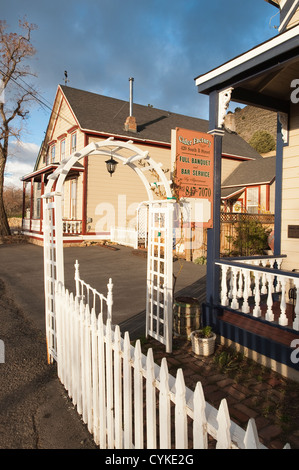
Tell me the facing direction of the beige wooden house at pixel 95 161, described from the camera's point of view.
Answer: facing the viewer and to the left of the viewer

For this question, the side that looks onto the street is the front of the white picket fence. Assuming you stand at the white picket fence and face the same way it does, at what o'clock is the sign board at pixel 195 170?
The sign board is roughly at 5 o'clock from the white picket fence.

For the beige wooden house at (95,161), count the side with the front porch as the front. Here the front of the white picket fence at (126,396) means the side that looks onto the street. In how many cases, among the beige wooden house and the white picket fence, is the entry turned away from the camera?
0

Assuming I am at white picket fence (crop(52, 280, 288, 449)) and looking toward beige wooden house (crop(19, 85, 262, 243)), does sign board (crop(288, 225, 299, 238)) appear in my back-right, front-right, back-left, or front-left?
front-right

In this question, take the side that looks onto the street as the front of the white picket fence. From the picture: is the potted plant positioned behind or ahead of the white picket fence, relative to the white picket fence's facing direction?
behind

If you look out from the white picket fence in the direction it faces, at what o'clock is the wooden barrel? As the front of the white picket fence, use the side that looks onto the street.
The wooden barrel is roughly at 5 o'clock from the white picket fence.

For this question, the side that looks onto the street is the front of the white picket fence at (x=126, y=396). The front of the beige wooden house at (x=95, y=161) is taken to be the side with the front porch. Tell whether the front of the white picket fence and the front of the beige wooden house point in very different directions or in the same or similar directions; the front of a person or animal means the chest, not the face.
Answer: same or similar directions

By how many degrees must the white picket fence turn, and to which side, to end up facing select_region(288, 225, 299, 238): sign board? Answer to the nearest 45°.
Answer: approximately 180°
